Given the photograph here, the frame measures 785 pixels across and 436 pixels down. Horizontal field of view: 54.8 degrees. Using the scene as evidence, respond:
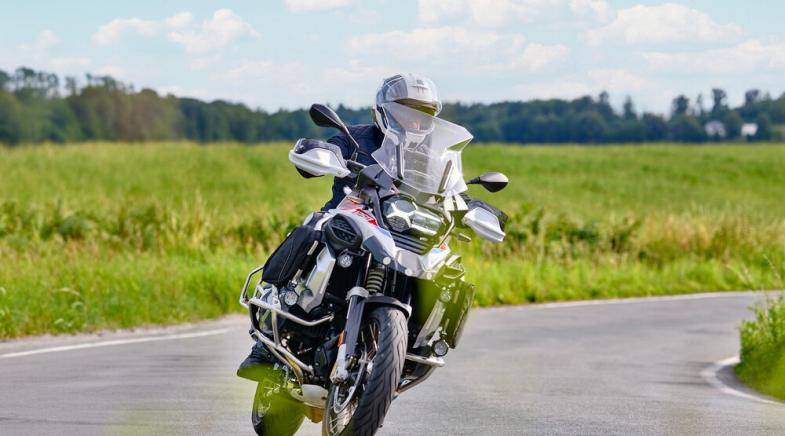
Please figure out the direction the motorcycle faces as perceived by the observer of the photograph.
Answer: facing the viewer and to the right of the viewer
